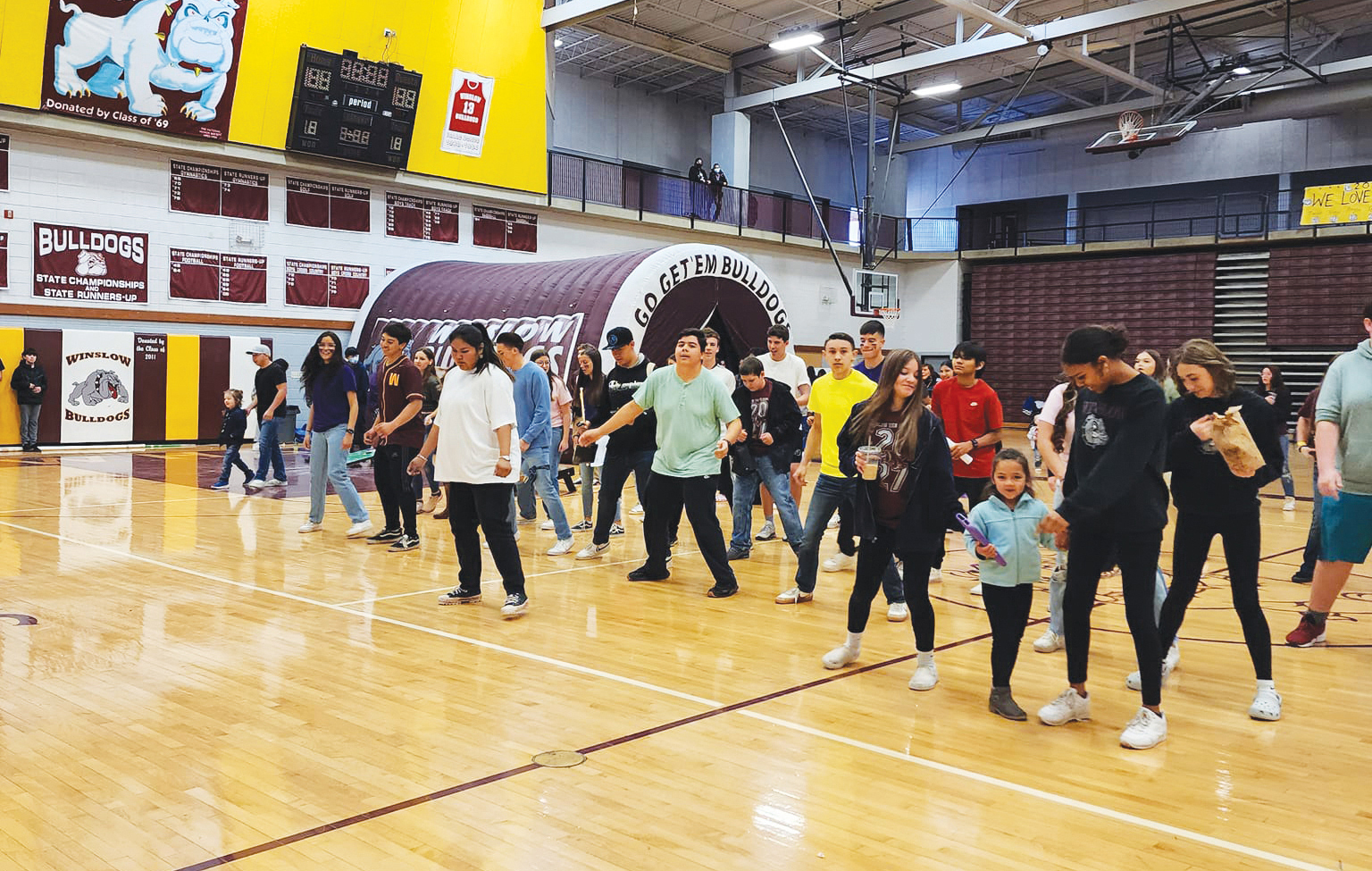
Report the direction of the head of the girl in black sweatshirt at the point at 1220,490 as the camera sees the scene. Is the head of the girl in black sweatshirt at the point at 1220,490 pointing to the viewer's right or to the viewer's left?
to the viewer's left

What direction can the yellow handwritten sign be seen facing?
toward the camera

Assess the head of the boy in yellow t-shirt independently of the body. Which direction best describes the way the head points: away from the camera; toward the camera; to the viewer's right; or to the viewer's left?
toward the camera

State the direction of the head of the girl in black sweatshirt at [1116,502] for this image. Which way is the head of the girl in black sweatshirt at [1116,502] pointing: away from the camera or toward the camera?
toward the camera

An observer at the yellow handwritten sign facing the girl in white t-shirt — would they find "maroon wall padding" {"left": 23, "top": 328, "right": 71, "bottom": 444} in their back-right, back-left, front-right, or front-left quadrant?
front-right

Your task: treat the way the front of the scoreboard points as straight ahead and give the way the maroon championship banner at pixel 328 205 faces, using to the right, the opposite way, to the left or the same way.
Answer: the same way

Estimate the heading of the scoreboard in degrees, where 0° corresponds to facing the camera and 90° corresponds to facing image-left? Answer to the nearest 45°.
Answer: approximately 315°

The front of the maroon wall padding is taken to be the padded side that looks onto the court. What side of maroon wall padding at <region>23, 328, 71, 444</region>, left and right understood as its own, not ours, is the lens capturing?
front

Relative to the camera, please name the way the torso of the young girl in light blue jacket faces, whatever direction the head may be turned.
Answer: toward the camera

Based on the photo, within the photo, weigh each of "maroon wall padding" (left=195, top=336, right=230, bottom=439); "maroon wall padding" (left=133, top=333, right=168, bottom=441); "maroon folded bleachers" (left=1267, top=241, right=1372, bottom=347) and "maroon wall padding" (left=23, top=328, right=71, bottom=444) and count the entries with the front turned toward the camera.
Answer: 4

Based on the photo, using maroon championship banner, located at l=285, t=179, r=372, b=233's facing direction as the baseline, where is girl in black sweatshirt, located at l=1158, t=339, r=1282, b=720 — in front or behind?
in front

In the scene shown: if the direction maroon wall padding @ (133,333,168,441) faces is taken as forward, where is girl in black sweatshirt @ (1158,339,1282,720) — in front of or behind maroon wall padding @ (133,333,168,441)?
in front

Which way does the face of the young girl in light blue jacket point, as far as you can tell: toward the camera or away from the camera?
toward the camera

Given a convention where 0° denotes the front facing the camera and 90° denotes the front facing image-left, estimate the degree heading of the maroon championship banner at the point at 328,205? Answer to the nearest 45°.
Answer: approximately 315°

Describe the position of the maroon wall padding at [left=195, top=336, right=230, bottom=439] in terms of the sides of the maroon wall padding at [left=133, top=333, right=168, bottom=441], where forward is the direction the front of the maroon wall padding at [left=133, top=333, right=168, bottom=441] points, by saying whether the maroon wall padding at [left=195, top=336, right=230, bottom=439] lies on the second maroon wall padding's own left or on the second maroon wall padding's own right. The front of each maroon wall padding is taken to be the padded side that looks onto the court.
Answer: on the second maroon wall padding's own left
